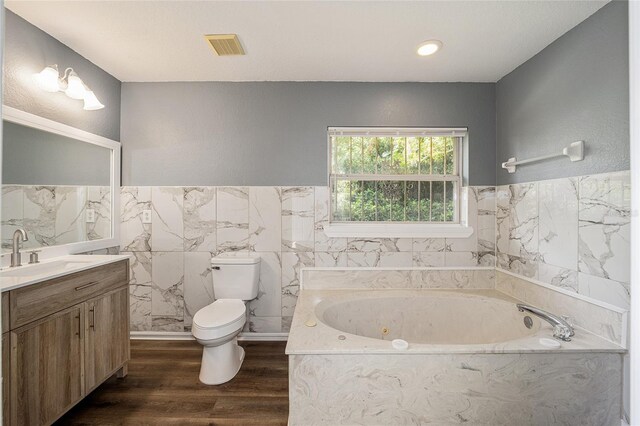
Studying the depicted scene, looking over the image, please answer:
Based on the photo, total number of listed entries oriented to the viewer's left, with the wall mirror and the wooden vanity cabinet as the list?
0

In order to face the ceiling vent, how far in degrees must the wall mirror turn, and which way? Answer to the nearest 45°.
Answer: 0° — it already faces it

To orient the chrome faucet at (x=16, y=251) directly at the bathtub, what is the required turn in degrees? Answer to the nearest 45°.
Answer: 0° — it already faces it

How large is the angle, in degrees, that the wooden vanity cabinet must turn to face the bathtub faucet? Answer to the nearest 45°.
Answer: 0° — it already faces it

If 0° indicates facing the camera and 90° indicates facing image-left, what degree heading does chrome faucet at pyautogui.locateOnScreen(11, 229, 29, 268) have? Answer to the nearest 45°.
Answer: approximately 315°

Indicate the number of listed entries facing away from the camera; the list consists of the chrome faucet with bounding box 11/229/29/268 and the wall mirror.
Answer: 0

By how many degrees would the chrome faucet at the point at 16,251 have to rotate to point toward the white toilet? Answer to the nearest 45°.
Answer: approximately 45° to its left

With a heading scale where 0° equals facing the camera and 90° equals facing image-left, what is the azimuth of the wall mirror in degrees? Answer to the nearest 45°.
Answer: approximately 315°

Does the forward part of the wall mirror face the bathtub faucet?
yes
